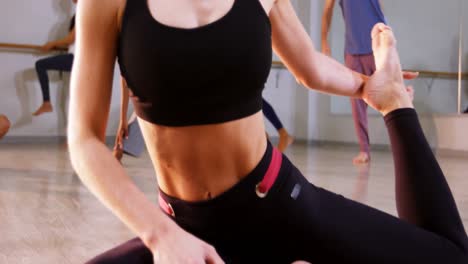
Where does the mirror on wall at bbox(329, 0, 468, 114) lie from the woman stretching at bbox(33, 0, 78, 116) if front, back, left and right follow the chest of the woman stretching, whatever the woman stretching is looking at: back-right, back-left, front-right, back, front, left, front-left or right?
back

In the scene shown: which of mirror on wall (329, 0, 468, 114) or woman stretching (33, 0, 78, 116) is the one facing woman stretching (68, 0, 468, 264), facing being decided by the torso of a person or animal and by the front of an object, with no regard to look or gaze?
the mirror on wall

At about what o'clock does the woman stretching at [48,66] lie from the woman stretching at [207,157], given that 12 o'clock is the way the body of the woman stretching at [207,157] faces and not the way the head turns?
the woman stretching at [48,66] is roughly at 5 o'clock from the woman stretching at [207,157].

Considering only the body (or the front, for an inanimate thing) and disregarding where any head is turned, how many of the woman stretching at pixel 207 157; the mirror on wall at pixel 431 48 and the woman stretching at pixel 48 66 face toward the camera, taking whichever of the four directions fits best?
2

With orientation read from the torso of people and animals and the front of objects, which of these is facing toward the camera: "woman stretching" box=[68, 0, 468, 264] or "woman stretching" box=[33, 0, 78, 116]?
"woman stretching" box=[68, 0, 468, 264]

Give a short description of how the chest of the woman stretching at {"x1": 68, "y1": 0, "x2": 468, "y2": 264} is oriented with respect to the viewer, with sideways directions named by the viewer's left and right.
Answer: facing the viewer

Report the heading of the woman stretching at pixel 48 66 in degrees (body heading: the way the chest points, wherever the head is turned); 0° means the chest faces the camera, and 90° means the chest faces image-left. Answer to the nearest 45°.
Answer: approximately 90°

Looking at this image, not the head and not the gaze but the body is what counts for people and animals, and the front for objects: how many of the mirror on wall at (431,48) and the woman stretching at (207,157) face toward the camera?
2

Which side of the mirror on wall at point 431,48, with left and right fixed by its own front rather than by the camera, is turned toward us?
front

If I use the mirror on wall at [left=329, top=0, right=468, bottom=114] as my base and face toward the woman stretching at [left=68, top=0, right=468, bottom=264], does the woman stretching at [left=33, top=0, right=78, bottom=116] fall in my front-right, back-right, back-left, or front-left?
front-right

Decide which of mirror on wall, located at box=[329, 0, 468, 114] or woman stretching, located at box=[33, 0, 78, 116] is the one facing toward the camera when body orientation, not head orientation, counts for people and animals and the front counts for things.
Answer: the mirror on wall

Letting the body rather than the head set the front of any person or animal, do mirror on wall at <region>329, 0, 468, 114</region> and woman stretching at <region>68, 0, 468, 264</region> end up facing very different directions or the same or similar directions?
same or similar directions

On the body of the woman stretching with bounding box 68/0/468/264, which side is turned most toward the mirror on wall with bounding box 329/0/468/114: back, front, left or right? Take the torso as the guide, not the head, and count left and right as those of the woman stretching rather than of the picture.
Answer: back

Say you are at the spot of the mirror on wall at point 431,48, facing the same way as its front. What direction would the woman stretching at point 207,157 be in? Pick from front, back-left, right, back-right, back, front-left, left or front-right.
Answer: front
